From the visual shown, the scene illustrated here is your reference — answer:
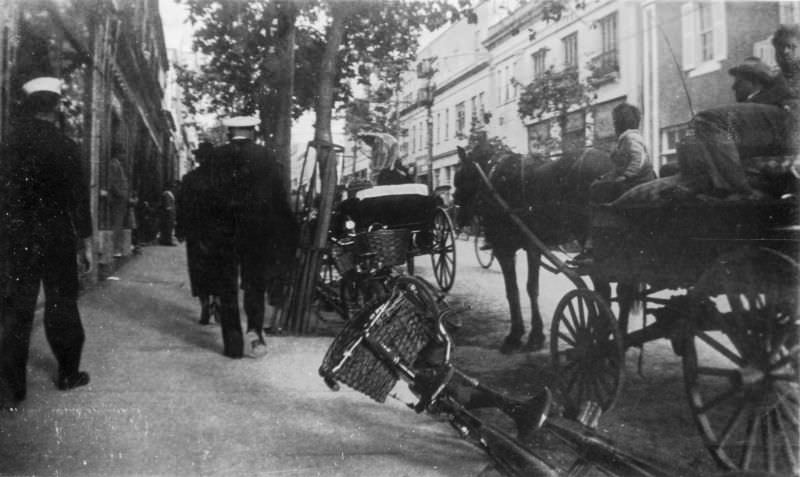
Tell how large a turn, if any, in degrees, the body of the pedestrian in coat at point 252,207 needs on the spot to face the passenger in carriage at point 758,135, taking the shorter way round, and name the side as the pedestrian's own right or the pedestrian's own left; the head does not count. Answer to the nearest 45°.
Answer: approximately 135° to the pedestrian's own right

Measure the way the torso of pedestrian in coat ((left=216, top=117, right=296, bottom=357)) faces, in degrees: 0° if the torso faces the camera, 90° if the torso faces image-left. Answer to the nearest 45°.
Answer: approximately 180°

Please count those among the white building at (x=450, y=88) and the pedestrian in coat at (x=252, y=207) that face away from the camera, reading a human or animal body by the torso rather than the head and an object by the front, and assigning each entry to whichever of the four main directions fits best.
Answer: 1

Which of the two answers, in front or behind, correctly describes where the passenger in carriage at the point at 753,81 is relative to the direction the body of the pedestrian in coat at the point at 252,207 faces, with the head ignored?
behind

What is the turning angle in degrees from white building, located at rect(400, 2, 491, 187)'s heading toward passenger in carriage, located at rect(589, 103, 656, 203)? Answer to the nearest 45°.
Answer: approximately 135° to its left

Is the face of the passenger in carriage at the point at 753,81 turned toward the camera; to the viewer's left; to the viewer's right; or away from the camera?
to the viewer's left

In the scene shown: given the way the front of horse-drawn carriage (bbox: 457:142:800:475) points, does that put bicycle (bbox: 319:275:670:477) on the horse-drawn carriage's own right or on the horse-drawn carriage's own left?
on the horse-drawn carriage's own left

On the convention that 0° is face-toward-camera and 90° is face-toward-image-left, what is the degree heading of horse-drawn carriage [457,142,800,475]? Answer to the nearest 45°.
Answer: approximately 135°

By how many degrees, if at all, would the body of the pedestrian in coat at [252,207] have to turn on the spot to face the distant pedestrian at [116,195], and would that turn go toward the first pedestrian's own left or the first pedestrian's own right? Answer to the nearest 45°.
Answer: approximately 45° to the first pedestrian's own left
